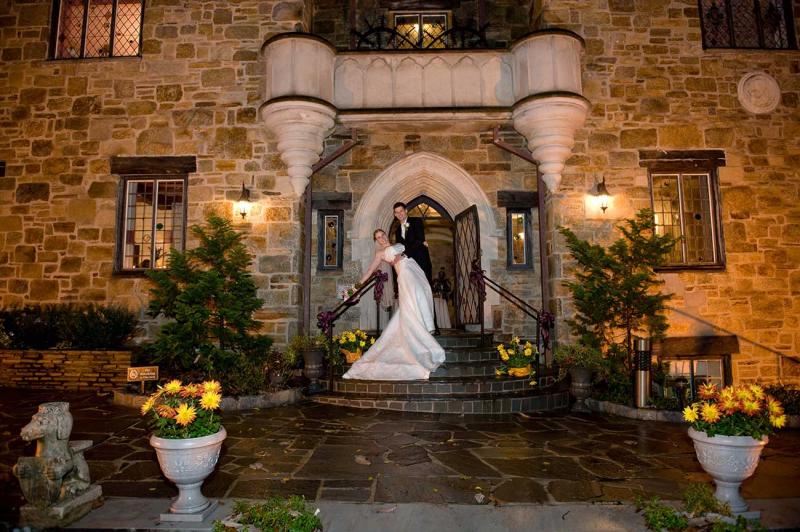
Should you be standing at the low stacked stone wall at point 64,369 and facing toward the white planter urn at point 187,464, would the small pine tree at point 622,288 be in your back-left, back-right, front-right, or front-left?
front-left

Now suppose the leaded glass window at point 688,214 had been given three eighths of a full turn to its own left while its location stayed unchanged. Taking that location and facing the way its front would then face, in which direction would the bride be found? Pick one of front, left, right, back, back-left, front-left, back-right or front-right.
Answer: back

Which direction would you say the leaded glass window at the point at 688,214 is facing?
toward the camera

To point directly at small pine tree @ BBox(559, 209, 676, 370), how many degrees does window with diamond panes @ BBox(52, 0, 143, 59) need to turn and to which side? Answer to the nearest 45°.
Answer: approximately 45° to its left

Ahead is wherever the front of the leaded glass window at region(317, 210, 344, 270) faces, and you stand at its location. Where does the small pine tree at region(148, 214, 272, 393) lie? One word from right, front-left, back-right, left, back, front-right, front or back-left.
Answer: front-right

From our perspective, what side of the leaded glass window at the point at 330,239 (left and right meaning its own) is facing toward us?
front

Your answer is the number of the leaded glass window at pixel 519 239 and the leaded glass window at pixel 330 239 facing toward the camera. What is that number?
2

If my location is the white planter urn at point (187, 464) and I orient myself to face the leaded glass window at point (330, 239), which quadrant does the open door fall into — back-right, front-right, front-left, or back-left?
front-right

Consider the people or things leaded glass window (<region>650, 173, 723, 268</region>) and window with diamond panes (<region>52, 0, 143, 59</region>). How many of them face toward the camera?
2

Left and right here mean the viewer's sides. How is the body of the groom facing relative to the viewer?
facing the viewer and to the left of the viewer

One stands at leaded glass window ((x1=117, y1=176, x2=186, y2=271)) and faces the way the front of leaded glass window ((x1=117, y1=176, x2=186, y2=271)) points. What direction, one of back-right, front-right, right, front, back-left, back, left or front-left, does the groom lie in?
front-left

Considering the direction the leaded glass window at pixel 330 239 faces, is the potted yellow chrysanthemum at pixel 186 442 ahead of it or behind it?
ahead

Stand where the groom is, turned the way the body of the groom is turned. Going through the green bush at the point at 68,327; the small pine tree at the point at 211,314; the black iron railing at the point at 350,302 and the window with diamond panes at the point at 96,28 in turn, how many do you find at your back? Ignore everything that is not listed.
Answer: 0

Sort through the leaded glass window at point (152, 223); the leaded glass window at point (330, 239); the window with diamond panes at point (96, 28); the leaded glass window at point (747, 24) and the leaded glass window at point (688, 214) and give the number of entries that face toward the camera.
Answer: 5

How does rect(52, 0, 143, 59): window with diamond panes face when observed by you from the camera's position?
facing the viewer

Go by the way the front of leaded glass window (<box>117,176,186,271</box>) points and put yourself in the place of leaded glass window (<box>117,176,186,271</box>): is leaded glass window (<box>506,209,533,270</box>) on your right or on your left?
on your left
